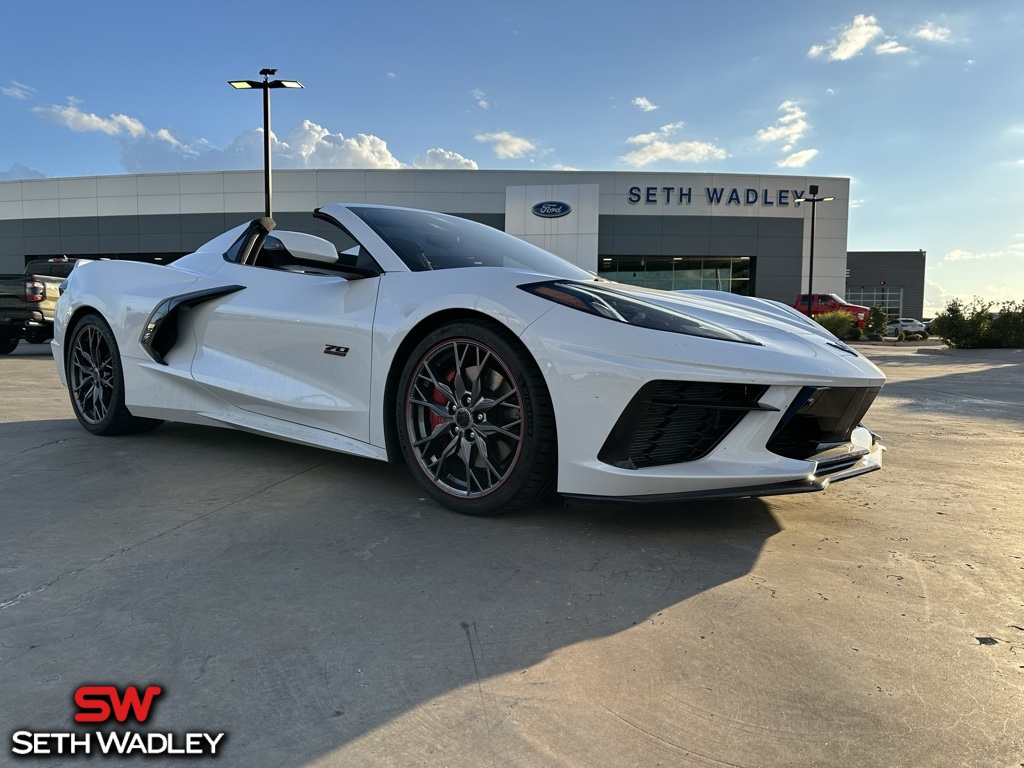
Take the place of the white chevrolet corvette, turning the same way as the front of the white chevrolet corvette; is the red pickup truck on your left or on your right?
on your left

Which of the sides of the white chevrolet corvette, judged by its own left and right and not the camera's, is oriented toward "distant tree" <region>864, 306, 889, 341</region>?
left

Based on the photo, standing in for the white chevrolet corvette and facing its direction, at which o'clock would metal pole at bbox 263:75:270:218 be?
The metal pole is roughly at 7 o'clock from the white chevrolet corvette.

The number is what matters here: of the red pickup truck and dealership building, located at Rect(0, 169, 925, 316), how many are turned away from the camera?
0

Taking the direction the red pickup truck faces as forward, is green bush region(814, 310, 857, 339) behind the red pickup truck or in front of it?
in front

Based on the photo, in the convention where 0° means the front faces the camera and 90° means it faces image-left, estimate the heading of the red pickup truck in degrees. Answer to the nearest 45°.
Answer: approximately 315°
